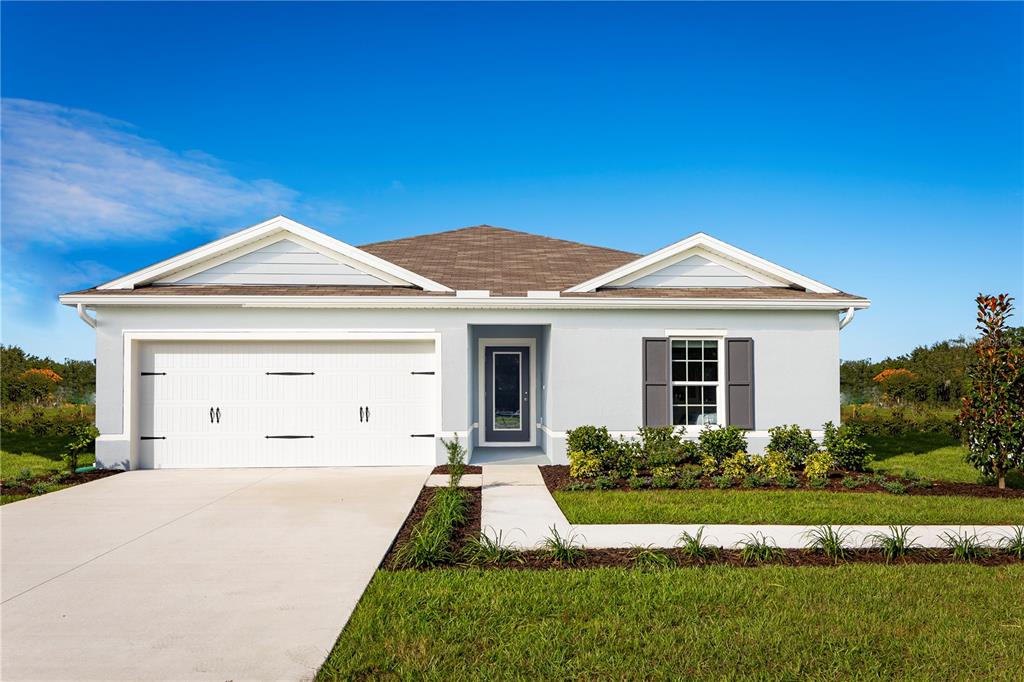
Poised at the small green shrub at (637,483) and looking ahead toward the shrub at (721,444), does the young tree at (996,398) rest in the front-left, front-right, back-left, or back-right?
front-right

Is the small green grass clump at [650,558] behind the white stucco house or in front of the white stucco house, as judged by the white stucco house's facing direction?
in front

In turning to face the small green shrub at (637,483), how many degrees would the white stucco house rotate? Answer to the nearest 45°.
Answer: approximately 45° to its left

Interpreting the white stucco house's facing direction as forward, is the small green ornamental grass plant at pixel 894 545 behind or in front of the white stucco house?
in front

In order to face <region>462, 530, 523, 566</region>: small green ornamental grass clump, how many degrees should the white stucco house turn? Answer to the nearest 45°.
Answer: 0° — it already faces it

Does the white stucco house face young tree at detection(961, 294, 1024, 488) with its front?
no

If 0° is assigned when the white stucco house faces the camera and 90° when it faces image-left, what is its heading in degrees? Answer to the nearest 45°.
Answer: approximately 0°

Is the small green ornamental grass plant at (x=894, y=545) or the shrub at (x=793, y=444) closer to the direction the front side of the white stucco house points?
the small green ornamental grass plant
